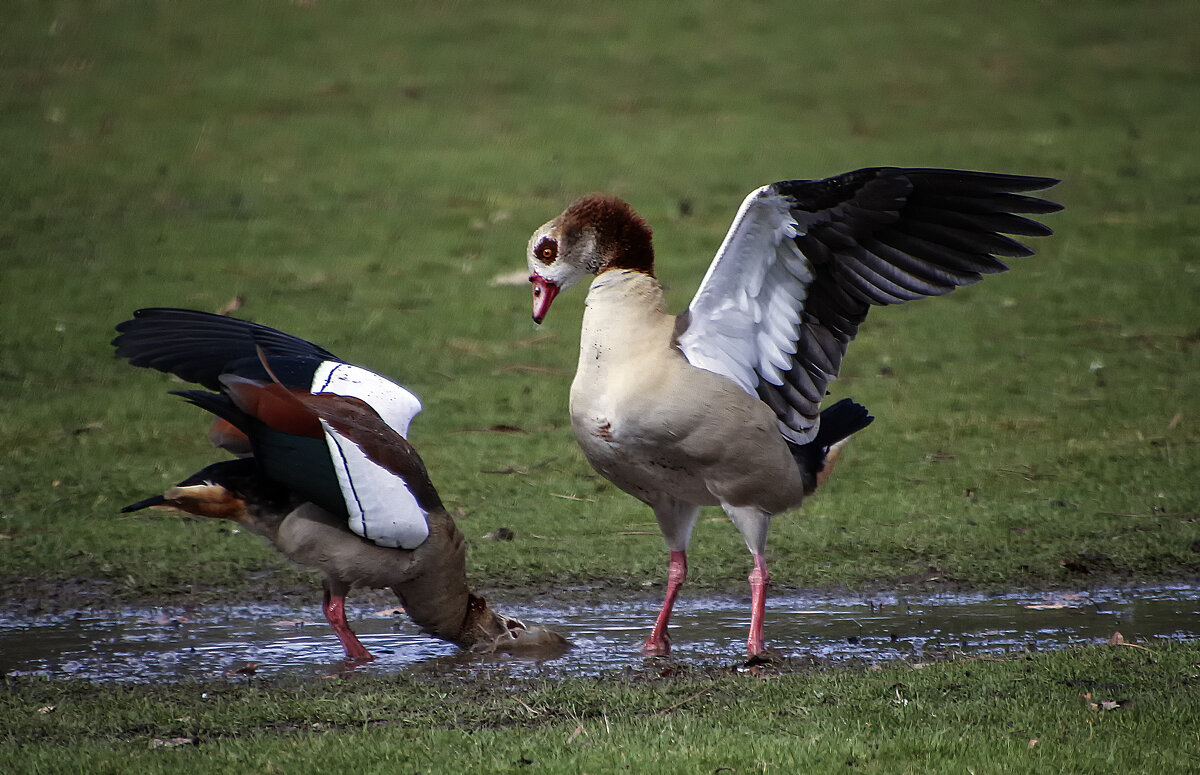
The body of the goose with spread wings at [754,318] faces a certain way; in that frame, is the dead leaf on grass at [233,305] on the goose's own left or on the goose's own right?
on the goose's own right

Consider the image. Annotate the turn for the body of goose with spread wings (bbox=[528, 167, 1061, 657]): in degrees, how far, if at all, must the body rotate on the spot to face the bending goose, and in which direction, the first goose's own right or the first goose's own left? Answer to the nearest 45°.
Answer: approximately 45° to the first goose's own right

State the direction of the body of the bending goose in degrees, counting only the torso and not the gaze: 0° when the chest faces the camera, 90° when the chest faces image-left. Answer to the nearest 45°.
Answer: approximately 270°

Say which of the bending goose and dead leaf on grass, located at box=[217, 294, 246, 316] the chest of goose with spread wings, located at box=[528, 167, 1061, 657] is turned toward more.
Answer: the bending goose

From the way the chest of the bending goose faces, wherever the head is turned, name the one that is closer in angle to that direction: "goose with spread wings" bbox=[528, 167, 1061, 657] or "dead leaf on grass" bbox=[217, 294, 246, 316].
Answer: the goose with spread wings

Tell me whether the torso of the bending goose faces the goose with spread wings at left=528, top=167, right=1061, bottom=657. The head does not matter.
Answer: yes

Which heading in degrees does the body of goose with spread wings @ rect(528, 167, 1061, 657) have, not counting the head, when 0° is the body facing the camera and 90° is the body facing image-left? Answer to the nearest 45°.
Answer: approximately 45°

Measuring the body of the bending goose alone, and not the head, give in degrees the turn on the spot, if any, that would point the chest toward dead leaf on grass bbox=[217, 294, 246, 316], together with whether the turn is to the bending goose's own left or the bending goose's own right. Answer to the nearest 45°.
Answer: approximately 90° to the bending goose's own left

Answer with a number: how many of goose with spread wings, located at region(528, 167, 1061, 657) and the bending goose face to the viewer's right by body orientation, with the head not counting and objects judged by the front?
1
